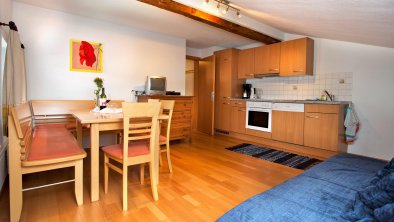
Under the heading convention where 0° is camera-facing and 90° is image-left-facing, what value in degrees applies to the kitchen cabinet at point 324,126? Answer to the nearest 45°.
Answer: approximately 45°

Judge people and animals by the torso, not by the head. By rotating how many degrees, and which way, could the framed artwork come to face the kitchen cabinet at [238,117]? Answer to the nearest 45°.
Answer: approximately 90° to its left

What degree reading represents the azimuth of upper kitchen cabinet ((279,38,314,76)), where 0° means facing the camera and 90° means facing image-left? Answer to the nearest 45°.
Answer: approximately 45°

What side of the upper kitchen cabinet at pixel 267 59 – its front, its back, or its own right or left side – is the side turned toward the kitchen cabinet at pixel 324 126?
left

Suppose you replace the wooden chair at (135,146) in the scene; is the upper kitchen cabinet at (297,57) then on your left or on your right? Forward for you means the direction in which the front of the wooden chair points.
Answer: on your right

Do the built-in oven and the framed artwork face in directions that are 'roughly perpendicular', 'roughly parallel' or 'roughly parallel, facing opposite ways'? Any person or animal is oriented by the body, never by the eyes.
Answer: roughly perpendicular

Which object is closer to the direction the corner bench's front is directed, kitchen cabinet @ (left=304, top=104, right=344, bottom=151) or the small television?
the kitchen cabinet
